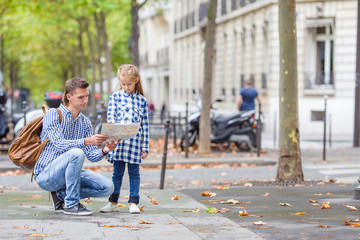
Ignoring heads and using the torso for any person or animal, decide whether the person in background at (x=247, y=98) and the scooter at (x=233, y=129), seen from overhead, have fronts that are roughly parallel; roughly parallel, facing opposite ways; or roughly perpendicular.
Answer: roughly perpendicular

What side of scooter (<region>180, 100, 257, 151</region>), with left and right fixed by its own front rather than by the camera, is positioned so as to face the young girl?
left

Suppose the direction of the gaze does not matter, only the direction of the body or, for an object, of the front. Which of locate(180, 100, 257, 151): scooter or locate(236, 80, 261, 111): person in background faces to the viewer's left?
the scooter

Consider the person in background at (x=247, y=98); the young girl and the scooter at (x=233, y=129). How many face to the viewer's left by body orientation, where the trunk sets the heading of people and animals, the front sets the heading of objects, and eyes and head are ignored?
1

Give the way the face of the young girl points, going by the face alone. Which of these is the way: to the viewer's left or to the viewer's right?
to the viewer's left

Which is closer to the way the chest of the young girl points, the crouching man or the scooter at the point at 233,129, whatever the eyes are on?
the crouching man

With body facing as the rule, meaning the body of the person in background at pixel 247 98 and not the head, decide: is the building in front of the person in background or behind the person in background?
in front

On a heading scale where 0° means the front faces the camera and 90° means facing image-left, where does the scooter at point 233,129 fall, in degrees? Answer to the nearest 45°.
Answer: approximately 90°

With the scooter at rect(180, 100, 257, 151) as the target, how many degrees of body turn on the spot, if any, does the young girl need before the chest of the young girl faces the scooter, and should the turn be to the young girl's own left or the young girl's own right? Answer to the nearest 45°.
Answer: approximately 180°

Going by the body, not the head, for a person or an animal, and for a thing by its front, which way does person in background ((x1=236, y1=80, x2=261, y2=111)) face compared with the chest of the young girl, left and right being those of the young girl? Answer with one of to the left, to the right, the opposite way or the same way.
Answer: the opposite way
